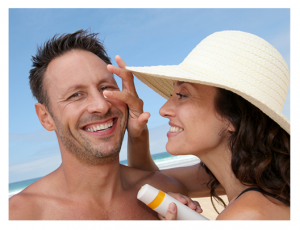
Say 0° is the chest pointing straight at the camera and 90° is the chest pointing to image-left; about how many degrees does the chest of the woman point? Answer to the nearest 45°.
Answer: approximately 90°

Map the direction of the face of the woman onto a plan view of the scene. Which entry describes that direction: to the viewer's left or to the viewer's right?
to the viewer's left
